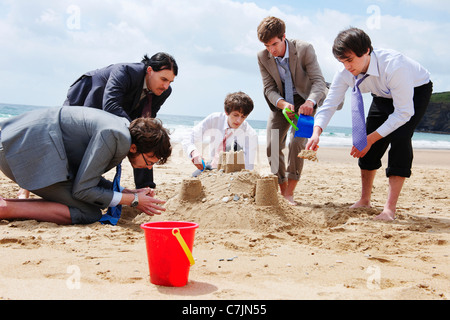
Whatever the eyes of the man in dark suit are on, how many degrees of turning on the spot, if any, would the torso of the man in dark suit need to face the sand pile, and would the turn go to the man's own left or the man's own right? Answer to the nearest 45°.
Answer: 0° — they already face it

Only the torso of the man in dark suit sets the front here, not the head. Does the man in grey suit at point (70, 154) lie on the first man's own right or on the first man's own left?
on the first man's own right

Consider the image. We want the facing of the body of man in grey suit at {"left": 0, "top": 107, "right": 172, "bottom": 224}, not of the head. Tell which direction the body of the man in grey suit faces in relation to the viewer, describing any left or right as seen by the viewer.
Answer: facing to the right of the viewer

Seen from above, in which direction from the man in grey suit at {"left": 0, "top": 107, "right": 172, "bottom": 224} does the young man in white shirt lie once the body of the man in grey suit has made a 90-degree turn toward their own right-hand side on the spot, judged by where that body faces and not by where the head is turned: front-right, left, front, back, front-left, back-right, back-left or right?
back-left

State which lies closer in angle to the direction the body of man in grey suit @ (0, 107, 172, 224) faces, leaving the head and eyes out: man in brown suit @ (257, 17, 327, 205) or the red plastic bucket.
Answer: the man in brown suit

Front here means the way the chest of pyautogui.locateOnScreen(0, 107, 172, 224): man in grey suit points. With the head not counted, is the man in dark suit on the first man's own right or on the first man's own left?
on the first man's own left

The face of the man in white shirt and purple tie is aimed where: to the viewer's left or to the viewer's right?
to the viewer's left

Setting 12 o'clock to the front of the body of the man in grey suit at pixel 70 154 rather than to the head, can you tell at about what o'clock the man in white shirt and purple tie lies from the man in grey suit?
The man in white shirt and purple tie is roughly at 12 o'clock from the man in grey suit.

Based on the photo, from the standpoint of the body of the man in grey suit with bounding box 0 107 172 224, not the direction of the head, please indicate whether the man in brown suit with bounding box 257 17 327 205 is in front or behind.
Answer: in front

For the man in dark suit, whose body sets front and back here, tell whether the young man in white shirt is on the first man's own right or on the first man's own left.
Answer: on the first man's own left
